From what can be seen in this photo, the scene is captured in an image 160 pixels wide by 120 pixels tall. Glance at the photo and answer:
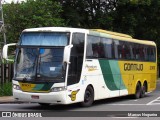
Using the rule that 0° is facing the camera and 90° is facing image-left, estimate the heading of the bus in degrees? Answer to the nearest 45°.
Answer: approximately 45°

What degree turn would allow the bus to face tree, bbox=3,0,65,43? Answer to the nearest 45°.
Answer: approximately 135° to its right

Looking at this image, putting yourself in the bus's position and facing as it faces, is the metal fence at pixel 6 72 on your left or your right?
on your right

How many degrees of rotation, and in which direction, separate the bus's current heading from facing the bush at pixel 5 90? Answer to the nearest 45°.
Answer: approximately 90° to its right
